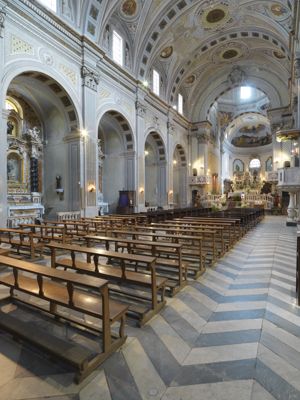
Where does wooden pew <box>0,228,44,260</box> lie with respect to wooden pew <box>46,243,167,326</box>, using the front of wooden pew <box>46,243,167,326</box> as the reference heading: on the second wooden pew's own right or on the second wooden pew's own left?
on the second wooden pew's own left

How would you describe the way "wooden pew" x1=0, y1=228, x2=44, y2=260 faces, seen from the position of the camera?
facing away from the viewer and to the right of the viewer

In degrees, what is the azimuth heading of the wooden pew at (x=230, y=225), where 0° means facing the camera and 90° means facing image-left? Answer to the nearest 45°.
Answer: approximately 225°

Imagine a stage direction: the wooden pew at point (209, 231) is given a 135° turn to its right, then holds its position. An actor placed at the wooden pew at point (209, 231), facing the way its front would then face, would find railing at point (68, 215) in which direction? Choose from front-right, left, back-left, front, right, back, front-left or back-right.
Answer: back-right

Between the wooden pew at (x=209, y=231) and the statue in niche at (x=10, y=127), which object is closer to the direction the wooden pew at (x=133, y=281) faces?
the wooden pew

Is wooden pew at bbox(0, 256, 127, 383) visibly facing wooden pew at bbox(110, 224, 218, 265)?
yes

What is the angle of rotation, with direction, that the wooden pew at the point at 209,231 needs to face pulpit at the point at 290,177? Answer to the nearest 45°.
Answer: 0° — it already faces it

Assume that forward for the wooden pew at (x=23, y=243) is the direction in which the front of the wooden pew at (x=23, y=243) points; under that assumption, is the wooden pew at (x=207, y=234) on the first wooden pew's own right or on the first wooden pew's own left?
on the first wooden pew's own right

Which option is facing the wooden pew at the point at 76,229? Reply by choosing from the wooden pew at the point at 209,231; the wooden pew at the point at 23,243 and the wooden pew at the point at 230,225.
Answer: the wooden pew at the point at 23,243
